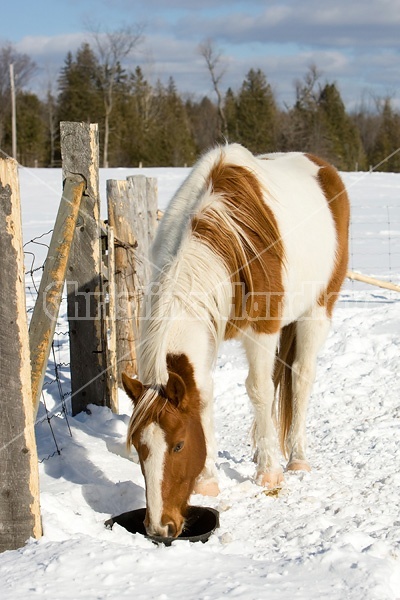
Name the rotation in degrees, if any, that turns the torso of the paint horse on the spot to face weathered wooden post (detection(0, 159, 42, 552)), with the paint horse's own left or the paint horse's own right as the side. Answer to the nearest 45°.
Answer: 0° — it already faces it

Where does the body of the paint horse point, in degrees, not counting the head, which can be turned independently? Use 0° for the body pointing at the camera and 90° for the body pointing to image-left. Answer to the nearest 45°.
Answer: approximately 45°

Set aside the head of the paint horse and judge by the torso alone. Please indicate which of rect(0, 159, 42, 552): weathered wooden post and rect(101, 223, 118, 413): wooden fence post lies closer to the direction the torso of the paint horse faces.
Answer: the weathered wooden post

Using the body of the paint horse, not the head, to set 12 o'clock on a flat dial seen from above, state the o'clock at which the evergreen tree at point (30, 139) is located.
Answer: The evergreen tree is roughly at 4 o'clock from the paint horse.

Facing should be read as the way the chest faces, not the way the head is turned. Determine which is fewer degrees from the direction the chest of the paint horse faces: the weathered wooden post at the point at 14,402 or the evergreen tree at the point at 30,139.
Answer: the weathered wooden post

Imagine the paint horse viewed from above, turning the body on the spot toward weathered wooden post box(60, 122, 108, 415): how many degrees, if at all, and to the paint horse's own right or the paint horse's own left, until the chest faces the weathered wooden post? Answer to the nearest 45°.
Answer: approximately 90° to the paint horse's own right
